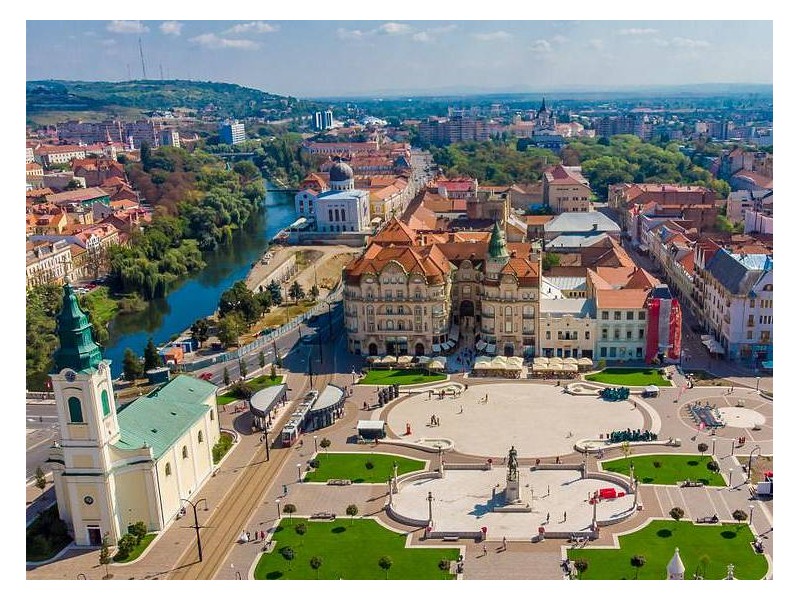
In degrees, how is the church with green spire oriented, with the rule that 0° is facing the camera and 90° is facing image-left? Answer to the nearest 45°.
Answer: approximately 45°

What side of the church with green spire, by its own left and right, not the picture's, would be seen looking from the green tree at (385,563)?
left

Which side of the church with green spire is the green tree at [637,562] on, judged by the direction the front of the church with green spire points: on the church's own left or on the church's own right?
on the church's own left

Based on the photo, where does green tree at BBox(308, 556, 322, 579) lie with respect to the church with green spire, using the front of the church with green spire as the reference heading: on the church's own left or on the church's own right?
on the church's own left
